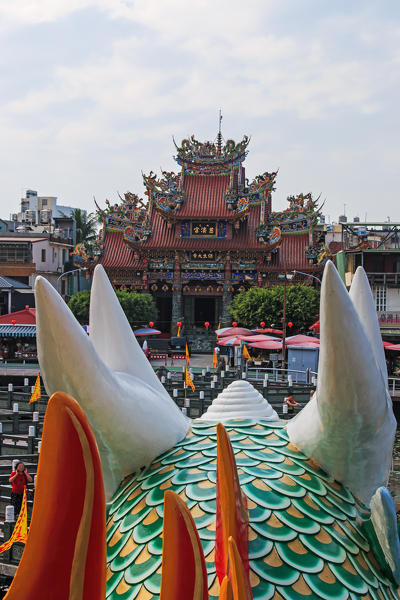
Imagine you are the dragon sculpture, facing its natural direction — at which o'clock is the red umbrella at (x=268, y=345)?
The red umbrella is roughly at 12 o'clock from the dragon sculpture.

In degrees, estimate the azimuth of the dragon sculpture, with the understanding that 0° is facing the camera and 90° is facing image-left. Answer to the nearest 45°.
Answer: approximately 180°

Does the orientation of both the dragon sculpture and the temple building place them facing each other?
yes

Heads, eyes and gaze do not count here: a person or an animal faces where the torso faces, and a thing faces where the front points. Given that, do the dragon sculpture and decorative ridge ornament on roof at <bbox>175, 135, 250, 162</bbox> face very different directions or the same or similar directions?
very different directions

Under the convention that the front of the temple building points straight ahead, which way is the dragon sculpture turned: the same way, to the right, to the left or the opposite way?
the opposite way

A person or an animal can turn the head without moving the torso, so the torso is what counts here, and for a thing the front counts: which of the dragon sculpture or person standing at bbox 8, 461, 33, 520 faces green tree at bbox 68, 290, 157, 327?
the dragon sculpture

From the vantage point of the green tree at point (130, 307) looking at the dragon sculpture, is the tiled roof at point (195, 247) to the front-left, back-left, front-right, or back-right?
back-left

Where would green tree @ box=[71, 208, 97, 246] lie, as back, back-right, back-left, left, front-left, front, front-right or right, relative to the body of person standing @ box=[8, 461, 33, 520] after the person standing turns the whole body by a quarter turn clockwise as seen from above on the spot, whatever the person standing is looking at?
right

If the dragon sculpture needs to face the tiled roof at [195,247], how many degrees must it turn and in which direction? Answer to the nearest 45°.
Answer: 0° — it already faces it

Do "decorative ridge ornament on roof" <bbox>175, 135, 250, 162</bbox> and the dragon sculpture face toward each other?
yes
